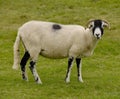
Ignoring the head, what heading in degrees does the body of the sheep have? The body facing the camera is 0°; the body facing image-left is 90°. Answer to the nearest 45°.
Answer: approximately 270°
